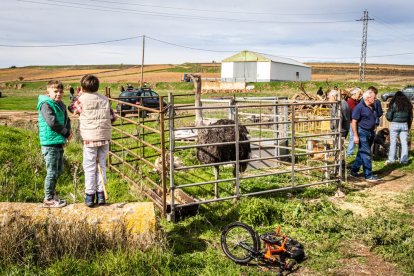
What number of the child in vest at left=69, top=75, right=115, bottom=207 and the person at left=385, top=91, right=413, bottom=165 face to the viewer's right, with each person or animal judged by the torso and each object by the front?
0

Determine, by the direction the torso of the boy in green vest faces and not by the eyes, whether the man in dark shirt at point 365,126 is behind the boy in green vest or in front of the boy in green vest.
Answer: in front

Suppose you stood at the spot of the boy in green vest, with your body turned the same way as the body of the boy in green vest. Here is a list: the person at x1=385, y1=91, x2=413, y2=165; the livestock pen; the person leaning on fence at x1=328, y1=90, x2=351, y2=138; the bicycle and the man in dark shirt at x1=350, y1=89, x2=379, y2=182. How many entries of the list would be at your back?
0

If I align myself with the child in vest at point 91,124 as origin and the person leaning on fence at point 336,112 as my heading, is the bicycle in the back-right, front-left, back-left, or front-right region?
front-right

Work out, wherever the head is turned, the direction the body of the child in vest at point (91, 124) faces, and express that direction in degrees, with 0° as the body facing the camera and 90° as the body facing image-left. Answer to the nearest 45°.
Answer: approximately 180°

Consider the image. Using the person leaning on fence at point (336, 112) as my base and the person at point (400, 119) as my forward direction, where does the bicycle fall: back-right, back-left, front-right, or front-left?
back-right

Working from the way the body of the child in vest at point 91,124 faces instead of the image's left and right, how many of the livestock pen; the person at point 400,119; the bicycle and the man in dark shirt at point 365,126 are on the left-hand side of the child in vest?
0

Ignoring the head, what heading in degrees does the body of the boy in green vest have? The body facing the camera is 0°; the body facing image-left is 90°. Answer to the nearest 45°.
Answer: approximately 270°

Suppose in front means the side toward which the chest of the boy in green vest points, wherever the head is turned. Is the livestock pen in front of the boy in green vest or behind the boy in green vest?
in front

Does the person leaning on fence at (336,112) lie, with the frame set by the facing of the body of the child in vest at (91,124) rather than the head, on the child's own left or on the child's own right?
on the child's own right

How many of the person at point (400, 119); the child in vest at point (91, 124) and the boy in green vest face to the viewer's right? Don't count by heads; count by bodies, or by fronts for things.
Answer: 1
